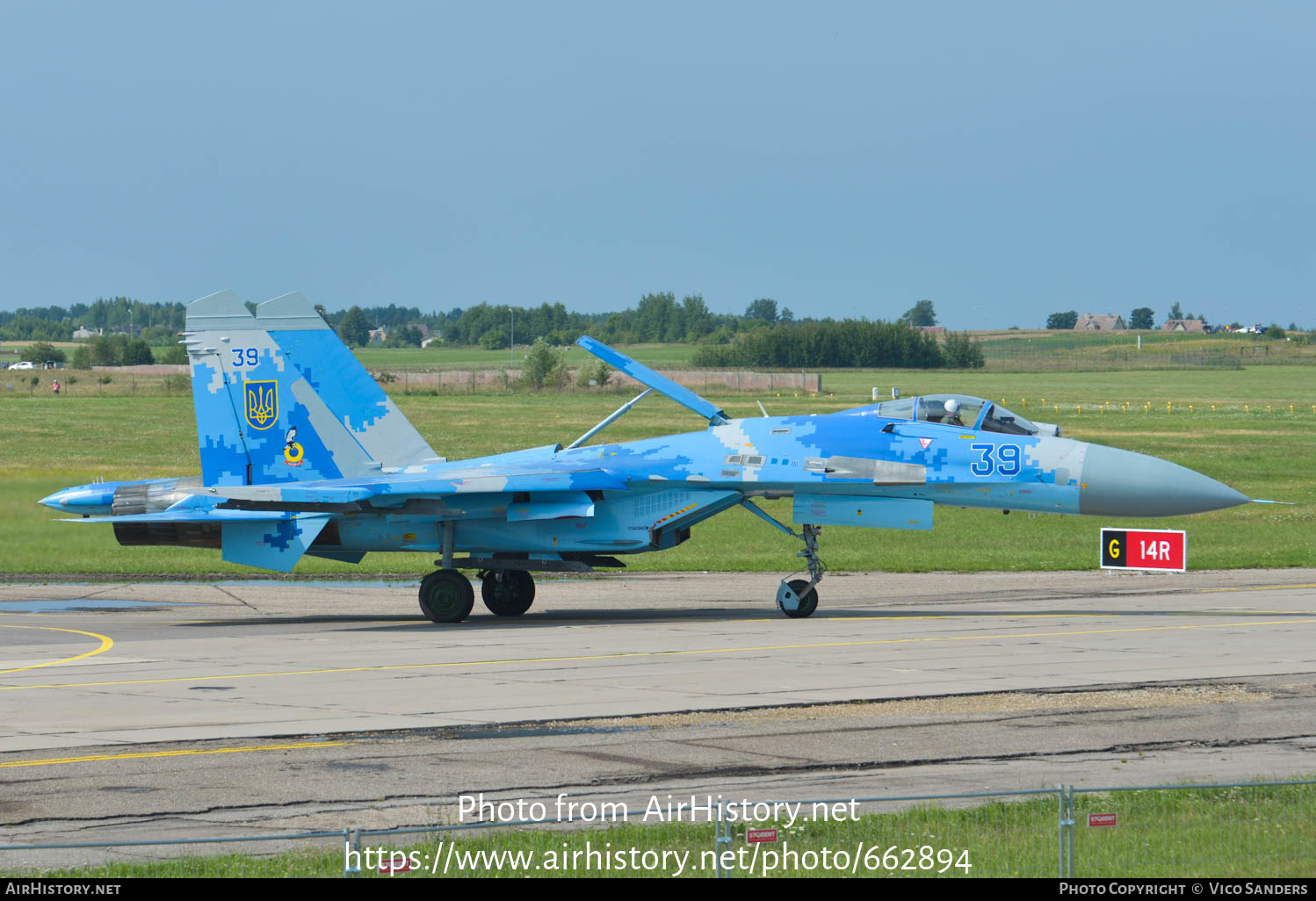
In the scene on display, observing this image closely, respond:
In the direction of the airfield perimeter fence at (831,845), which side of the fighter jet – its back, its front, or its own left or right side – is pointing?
right

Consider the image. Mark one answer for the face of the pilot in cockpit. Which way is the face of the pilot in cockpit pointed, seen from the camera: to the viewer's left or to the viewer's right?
to the viewer's right

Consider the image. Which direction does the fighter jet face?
to the viewer's right
